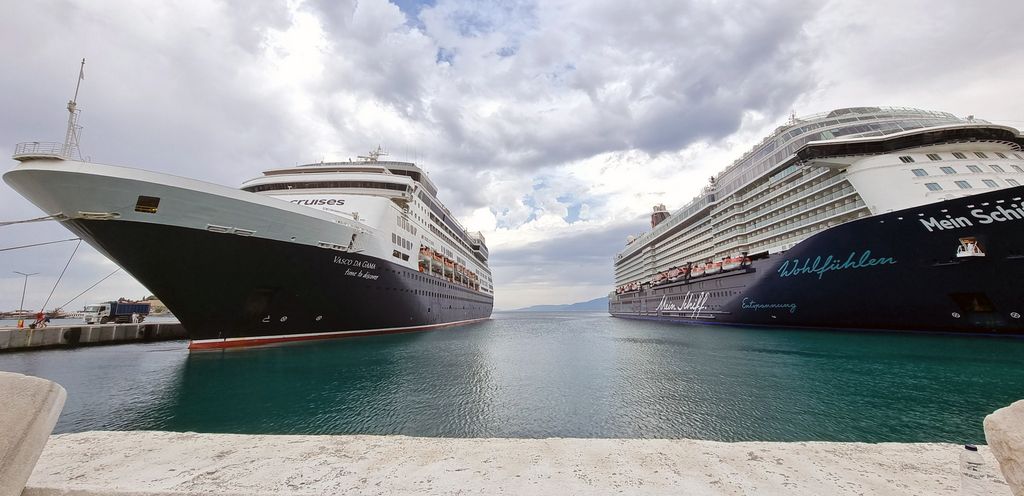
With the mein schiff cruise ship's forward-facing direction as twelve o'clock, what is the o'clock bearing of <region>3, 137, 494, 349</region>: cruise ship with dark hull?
The cruise ship with dark hull is roughly at 3 o'clock from the mein schiff cruise ship.

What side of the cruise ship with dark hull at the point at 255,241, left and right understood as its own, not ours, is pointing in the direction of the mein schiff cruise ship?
left

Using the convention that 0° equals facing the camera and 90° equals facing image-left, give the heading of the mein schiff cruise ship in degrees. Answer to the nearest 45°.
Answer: approximately 315°

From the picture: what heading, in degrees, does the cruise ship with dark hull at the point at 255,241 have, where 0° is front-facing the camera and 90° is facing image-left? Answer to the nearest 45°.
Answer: approximately 45°
